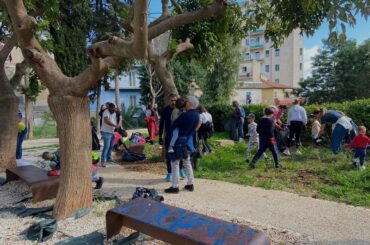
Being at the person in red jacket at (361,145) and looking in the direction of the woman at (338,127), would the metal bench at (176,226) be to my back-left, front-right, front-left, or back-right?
back-left

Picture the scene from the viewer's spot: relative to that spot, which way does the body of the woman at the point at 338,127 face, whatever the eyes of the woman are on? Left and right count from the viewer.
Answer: facing to the left of the viewer

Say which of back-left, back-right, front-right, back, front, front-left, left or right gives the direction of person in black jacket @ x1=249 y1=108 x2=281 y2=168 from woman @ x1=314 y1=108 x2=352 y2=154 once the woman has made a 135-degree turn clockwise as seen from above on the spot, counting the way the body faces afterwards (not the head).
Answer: back

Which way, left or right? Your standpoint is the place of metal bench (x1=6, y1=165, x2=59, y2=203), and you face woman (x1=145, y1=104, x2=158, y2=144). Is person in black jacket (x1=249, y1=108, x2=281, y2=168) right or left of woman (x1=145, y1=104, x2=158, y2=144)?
right

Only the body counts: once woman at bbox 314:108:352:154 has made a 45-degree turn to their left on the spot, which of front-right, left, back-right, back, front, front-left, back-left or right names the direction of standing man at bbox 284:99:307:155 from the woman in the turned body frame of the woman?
right

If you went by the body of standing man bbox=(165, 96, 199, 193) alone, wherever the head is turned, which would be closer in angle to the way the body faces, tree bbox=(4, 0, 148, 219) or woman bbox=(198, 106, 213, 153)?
the tree

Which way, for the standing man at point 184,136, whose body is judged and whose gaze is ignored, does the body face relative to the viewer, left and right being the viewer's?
facing to the left of the viewer

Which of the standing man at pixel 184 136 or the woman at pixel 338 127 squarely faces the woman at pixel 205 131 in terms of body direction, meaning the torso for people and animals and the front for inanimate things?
the woman at pixel 338 127
